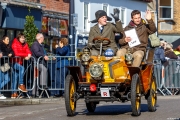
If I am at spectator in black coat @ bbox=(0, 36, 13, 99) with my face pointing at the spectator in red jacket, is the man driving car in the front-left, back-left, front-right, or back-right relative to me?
front-right

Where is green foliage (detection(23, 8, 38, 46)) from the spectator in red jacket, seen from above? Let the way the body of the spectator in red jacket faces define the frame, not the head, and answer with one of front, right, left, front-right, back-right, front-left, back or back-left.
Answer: back-left

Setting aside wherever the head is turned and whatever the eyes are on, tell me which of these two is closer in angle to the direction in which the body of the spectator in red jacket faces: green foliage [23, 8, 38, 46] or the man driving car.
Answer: the man driving car

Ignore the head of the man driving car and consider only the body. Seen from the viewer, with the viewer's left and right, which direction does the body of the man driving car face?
facing the viewer

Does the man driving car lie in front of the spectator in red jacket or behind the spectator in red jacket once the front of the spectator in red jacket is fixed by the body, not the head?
in front

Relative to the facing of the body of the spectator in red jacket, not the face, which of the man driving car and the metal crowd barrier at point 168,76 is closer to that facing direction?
the man driving car

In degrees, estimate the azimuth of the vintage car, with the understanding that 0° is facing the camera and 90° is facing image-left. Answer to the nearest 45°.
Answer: approximately 0°
